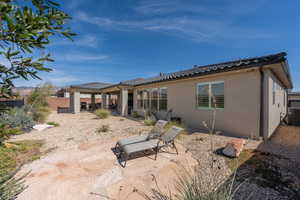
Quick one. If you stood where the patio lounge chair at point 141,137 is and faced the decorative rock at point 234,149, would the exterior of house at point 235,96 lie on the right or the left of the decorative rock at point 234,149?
left

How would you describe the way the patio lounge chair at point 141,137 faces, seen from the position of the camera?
facing the viewer and to the left of the viewer

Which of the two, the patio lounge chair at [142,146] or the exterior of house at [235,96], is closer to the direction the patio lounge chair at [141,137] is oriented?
the patio lounge chair
